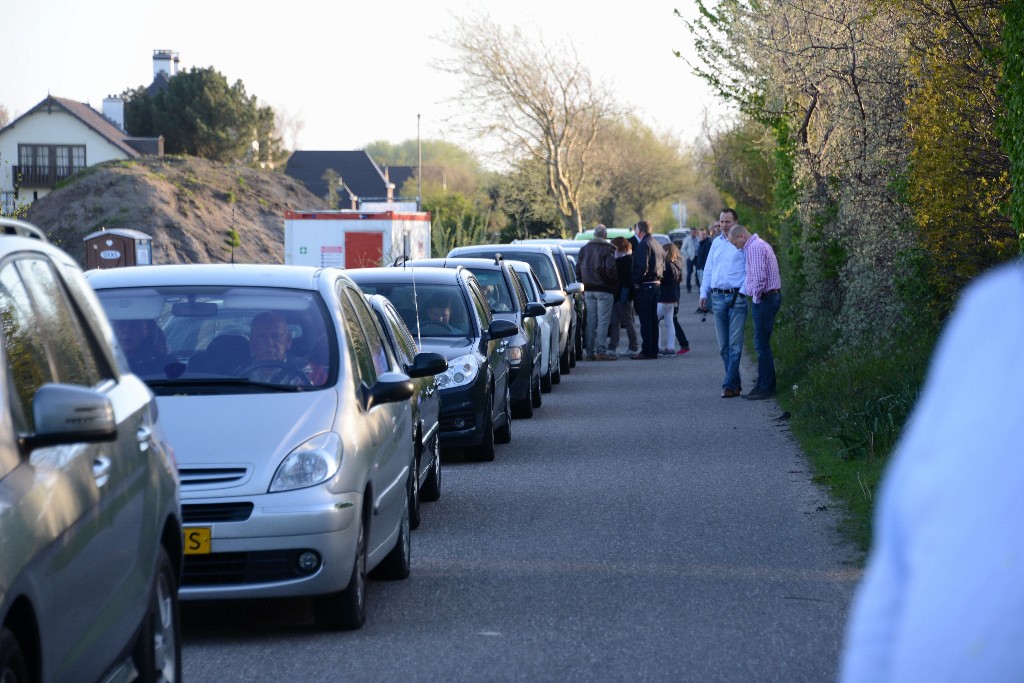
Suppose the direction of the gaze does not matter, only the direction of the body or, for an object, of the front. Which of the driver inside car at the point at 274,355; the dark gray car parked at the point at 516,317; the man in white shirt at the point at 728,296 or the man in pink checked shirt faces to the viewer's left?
the man in pink checked shirt

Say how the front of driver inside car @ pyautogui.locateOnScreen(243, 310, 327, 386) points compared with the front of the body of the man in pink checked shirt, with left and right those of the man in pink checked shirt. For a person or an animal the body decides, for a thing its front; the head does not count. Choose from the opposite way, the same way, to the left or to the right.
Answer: to the left

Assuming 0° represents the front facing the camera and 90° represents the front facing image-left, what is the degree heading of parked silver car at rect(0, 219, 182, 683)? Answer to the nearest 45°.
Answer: approximately 45°

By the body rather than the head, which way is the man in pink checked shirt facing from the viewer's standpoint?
to the viewer's left

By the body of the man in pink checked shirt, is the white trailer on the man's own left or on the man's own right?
on the man's own right

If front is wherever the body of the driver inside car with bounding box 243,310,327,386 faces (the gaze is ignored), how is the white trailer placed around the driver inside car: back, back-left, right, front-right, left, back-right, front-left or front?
back

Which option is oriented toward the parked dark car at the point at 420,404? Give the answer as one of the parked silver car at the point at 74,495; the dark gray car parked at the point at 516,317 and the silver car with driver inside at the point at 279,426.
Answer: the dark gray car parked
